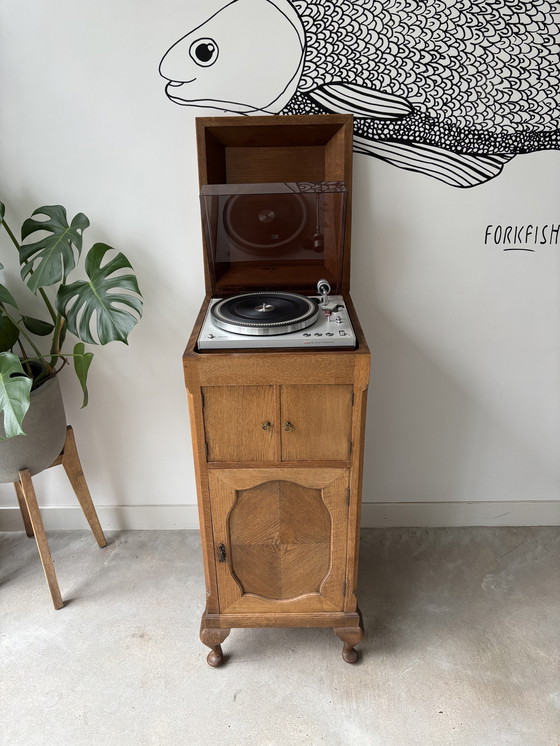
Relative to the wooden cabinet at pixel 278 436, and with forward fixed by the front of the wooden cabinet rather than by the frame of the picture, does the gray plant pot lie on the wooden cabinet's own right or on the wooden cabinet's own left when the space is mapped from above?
on the wooden cabinet's own right

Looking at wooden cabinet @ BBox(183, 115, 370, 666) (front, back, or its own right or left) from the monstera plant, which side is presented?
right

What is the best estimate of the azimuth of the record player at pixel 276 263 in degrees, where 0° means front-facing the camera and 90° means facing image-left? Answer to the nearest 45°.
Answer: approximately 0°

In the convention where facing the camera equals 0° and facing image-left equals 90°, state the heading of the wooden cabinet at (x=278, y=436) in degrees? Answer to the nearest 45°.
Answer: approximately 0°
